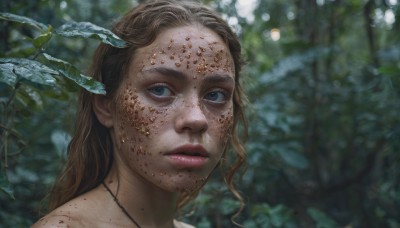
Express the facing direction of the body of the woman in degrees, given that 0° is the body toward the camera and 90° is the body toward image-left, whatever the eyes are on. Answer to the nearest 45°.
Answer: approximately 315°

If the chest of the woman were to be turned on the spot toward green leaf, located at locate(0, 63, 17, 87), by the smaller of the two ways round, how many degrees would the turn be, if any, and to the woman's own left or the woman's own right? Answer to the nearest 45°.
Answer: approximately 90° to the woman's own right

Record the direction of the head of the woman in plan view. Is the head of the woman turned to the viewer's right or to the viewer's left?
to the viewer's right

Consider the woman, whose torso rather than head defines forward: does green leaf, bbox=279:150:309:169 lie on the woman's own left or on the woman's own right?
on the woman's own left

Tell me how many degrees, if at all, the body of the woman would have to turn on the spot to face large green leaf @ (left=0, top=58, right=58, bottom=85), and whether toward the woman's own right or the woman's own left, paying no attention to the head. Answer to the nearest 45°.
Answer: approximately 90° to the woman's own right

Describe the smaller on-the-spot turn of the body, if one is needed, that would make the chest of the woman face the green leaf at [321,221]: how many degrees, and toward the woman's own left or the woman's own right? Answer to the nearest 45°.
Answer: approximately 90° to the woman's own left

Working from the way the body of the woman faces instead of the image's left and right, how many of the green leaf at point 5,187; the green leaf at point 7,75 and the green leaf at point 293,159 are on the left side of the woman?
1

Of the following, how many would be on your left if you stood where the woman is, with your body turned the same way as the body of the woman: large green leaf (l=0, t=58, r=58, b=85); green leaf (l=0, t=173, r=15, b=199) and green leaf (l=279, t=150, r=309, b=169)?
1
